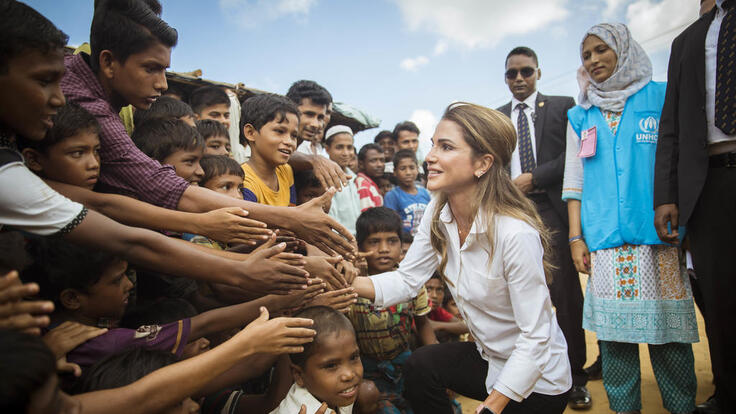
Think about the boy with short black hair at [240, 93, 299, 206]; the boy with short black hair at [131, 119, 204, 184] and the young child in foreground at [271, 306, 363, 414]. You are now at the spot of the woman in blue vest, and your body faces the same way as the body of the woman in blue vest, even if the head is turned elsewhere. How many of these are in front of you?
3

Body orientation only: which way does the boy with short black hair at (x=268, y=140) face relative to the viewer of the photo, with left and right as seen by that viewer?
facing the viewer and to the right of the viewer

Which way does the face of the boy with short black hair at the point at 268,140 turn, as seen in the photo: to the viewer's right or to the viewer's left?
to the viewer's right

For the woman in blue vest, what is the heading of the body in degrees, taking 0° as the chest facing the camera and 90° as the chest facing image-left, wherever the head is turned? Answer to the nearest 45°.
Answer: approximately 45°

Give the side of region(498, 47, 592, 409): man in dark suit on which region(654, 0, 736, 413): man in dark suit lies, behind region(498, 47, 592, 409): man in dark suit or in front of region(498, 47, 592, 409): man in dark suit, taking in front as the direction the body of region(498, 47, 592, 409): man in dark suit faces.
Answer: in front

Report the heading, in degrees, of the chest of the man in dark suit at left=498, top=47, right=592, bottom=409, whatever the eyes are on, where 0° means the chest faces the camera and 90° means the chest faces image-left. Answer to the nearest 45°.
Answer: approximately 0°

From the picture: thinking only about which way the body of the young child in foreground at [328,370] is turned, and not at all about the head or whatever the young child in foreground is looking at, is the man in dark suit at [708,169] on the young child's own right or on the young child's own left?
on the young child's own left

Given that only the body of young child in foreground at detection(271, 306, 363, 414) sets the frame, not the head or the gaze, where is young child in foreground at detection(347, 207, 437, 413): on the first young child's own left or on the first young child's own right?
on the first young child's own left
